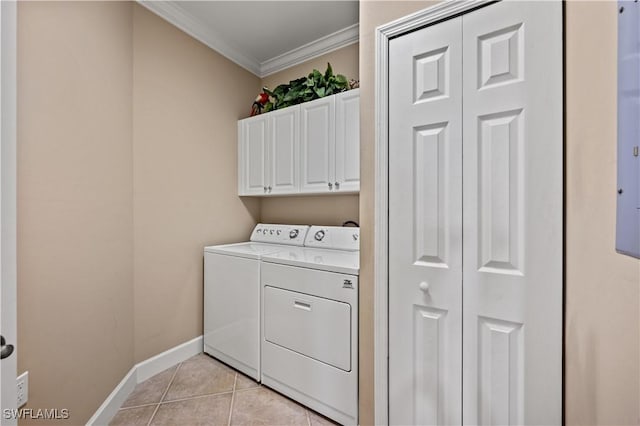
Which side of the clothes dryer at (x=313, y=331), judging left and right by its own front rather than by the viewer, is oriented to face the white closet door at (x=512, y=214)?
left

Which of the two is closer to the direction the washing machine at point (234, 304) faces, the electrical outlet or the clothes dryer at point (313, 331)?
the electrical outlet

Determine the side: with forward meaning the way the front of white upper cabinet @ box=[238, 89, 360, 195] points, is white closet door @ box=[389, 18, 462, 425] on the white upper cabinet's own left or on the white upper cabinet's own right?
on the white upper cabinet's own left

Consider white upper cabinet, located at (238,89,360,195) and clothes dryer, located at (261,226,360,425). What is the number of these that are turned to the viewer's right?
0

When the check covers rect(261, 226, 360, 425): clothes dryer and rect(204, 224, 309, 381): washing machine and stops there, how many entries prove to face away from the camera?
0

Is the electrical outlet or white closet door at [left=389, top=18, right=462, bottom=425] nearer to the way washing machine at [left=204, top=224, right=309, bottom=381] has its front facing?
the electrical outlet

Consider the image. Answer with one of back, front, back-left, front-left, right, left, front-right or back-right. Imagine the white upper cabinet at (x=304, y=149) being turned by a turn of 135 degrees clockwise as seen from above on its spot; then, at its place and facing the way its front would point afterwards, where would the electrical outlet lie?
back-left

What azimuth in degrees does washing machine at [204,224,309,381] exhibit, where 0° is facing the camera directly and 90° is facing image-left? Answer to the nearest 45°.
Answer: approximately 45°

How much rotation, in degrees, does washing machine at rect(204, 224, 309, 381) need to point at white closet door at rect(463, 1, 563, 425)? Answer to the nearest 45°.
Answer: approximately 90° to its left

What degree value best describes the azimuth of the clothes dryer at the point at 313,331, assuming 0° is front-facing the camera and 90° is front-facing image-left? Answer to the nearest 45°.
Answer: approximately 45°

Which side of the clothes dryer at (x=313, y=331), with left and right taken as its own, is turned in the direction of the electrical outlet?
front

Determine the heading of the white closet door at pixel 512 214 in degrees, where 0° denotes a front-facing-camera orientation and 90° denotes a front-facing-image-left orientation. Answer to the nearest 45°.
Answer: approximately 45°
